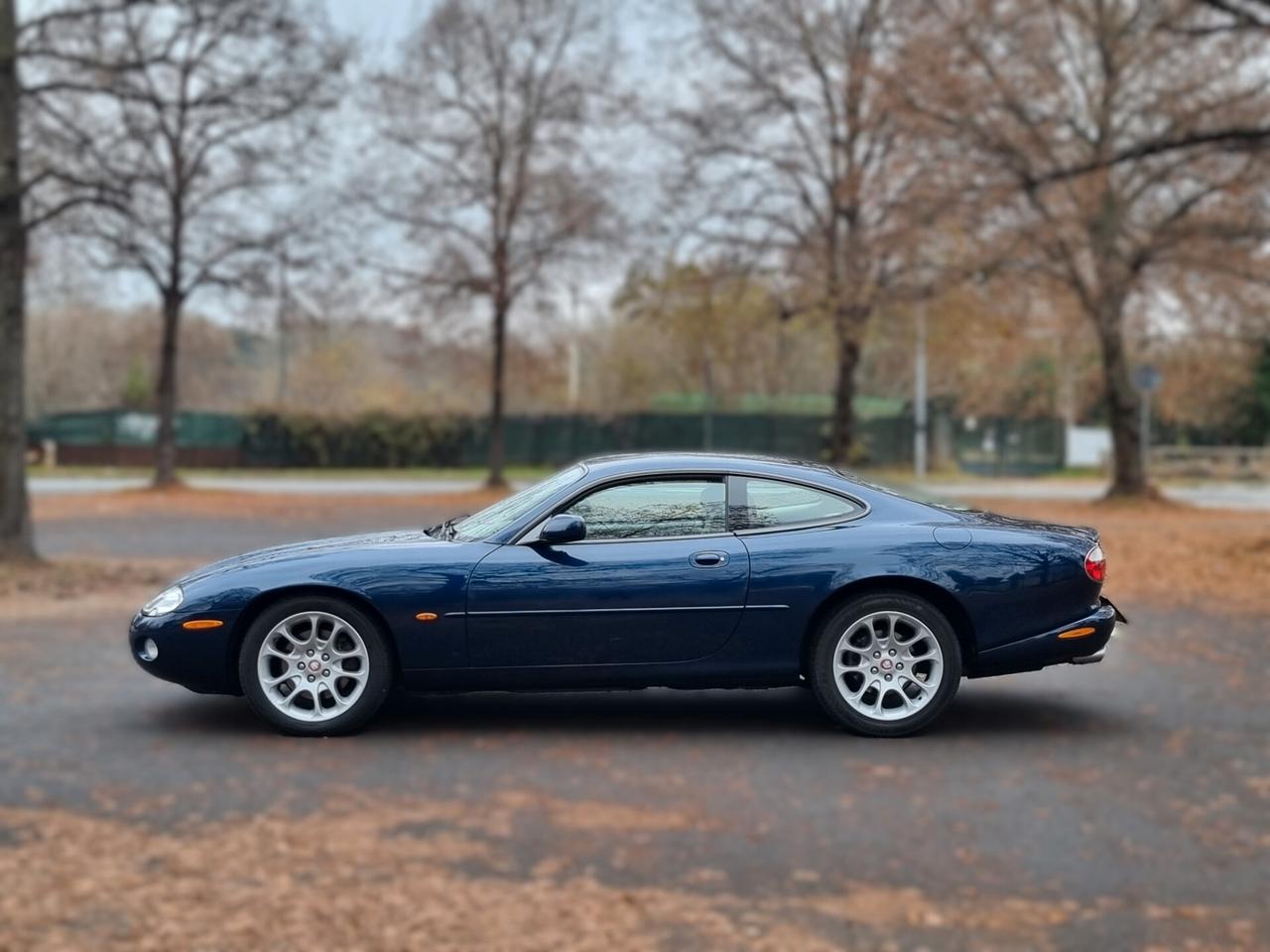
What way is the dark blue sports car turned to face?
to the viewer's left

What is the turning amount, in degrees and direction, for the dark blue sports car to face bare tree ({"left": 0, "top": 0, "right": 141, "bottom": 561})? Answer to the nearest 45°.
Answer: approximately 45° to its right

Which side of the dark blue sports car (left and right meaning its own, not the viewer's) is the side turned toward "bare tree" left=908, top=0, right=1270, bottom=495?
right
